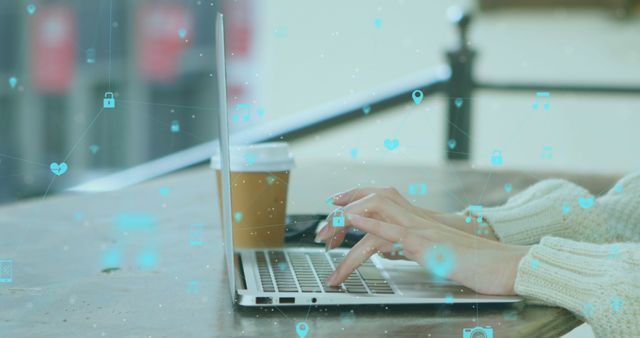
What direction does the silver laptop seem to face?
to the viewer's right
